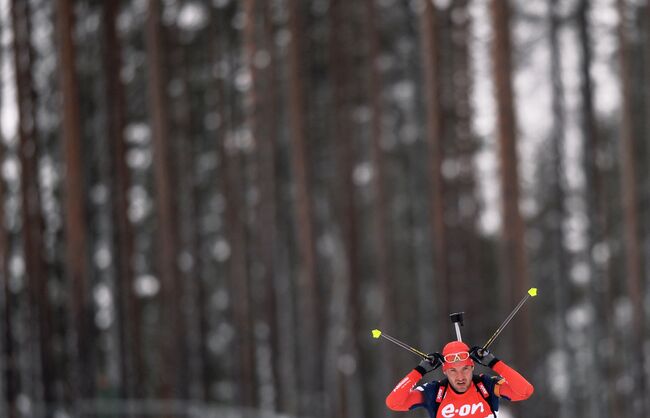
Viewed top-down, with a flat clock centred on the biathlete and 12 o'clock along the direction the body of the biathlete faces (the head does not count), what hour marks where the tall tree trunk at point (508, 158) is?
The tall tree trunk is roughly at 6 o'clock from the biathlete.

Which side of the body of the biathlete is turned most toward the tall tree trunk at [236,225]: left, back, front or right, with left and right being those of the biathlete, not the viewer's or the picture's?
back

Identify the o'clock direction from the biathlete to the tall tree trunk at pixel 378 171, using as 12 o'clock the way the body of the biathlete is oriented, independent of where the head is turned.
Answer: The tall tree trunk is roughly at 6 o'clock from the biathlete.

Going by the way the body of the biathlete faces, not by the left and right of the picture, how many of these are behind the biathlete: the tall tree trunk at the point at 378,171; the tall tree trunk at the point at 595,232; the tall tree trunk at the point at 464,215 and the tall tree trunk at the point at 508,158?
4

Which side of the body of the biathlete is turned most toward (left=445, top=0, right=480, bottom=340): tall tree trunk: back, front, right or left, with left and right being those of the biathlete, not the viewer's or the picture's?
back

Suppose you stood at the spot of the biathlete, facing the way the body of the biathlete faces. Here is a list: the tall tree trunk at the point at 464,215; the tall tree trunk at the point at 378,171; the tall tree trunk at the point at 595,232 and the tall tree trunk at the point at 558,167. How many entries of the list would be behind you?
4

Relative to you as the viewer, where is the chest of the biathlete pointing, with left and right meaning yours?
facing the viewer

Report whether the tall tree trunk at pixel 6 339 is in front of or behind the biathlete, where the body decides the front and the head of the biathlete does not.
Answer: behind

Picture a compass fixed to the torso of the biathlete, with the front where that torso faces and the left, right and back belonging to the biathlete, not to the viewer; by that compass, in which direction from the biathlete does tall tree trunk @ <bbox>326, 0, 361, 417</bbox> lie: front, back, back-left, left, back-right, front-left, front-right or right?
back

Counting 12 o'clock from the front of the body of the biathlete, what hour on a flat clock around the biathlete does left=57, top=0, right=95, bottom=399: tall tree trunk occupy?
The tall tree trunk is roughly at 5 o'clock from the biathlete.

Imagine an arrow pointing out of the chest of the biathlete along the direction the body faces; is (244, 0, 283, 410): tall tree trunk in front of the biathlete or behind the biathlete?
behind
